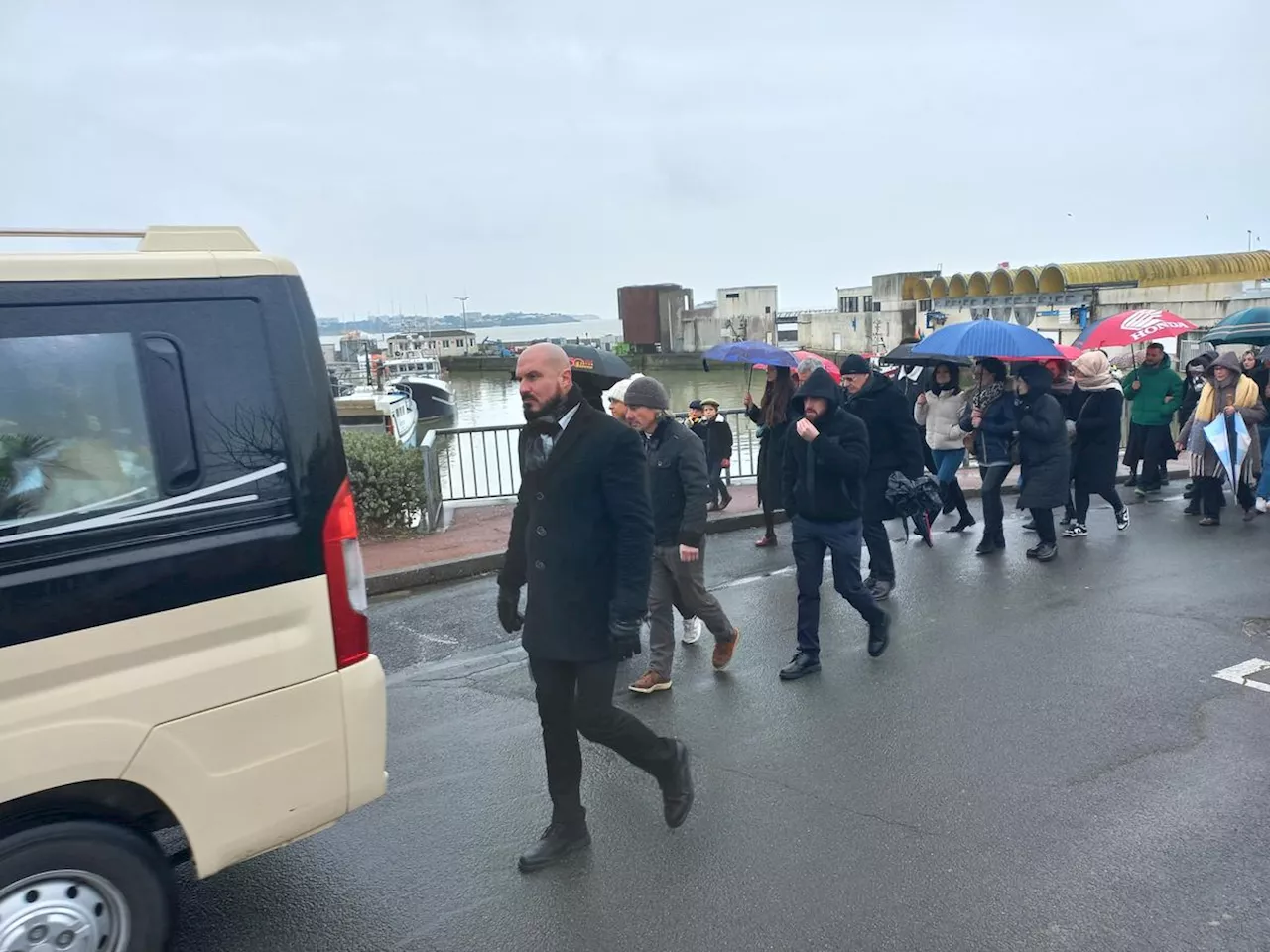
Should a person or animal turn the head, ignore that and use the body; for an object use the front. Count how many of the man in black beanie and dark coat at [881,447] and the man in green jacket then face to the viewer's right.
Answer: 0

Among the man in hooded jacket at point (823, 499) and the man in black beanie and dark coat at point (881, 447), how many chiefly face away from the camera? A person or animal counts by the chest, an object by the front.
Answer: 0

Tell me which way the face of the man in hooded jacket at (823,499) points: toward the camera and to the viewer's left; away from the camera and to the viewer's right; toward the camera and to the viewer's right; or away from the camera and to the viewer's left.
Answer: toward the camera and to the viewer's left

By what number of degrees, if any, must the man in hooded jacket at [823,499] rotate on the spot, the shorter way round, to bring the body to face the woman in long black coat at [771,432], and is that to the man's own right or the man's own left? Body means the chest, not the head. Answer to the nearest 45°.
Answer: approximately 135° to the man's own right

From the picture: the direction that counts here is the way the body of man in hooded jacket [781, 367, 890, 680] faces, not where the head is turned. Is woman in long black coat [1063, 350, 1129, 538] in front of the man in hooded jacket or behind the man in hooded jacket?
behind

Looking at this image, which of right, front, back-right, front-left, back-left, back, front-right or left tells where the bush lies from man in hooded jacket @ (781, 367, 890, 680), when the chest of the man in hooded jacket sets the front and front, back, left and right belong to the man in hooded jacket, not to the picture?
right

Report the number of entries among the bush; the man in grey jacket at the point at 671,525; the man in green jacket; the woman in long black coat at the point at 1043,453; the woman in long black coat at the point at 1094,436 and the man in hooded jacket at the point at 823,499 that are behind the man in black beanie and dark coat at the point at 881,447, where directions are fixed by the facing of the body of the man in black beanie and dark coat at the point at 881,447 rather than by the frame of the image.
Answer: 3

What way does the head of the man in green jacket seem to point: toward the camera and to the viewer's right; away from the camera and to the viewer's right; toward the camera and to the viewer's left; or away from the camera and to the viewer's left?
toward the camera and to the viewer's left

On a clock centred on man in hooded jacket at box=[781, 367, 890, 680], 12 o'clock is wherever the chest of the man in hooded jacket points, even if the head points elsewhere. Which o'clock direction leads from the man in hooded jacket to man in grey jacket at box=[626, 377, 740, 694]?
The man in grey jacket is roughly at 1 o'clock from the man in hooded jacket.

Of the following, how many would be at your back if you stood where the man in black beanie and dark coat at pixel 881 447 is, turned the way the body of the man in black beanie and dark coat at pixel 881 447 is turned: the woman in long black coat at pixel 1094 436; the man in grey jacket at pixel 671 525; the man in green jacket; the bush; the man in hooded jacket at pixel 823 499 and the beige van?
2

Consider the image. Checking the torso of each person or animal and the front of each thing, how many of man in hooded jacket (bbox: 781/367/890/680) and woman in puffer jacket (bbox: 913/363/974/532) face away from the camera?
0
